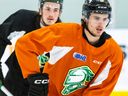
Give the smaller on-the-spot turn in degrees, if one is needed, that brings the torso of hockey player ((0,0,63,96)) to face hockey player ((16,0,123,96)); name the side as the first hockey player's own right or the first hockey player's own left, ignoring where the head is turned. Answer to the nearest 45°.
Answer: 0° — they already face them

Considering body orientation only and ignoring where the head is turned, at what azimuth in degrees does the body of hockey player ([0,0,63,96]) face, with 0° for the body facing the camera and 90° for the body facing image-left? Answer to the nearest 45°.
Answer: approximately 315°
